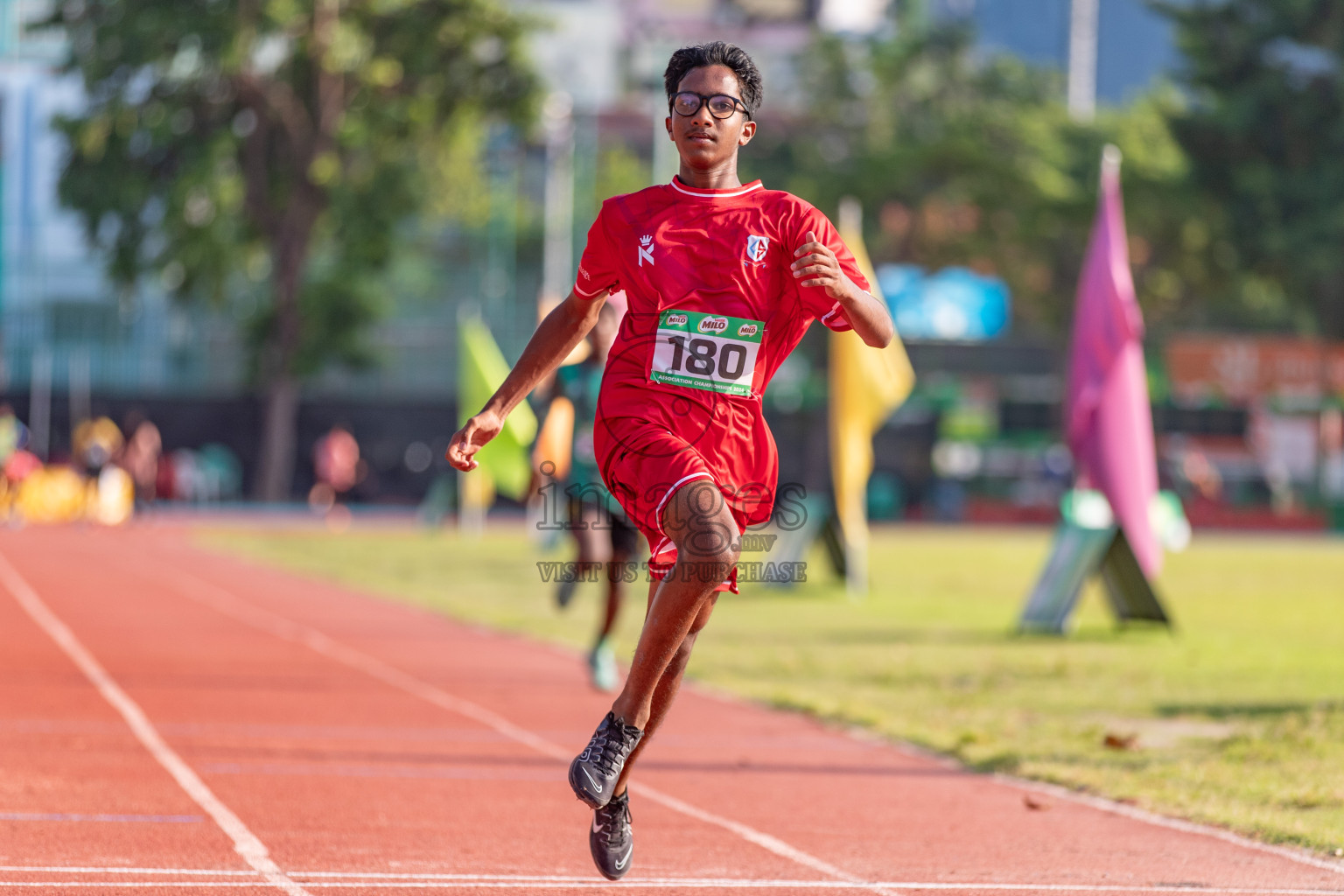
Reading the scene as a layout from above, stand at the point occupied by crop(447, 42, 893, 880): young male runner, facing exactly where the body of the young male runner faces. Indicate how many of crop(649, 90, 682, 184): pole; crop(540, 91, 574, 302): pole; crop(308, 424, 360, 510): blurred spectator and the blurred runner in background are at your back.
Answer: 4

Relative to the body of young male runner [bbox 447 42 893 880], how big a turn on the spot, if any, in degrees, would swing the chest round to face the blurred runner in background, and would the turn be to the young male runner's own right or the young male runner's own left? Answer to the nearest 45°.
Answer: approximately 180°

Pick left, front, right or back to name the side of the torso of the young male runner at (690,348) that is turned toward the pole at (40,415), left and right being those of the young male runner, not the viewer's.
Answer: back

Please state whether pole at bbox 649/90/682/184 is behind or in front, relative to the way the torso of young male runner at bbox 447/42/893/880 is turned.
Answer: behind

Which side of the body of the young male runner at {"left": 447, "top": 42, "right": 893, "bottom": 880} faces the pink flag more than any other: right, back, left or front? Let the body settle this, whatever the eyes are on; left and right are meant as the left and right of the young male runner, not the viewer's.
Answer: back

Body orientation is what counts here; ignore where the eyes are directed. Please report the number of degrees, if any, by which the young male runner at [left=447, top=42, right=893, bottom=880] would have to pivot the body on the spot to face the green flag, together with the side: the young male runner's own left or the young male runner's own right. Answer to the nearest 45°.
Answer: approximately 180°

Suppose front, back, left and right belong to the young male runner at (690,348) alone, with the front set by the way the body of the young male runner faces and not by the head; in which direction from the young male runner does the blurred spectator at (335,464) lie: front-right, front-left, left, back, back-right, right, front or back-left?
back

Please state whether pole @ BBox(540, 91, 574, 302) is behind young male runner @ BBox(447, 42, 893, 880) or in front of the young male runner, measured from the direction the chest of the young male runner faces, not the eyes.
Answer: behind

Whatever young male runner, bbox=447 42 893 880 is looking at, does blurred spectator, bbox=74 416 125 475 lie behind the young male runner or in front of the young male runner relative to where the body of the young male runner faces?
behind

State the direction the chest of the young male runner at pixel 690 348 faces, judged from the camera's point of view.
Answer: toward the camera

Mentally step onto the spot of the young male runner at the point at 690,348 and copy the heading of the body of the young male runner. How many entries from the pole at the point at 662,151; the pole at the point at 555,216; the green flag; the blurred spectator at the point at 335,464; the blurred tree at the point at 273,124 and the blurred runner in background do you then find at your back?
6

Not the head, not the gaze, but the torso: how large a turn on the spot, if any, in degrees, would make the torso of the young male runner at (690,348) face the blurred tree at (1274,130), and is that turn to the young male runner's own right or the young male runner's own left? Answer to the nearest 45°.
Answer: approximately 180°

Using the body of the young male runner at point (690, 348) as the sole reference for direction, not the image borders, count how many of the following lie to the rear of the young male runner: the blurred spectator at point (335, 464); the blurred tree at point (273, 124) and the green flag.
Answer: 3

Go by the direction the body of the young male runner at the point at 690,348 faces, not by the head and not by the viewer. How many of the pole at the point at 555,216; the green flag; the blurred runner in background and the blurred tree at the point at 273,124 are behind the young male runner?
4

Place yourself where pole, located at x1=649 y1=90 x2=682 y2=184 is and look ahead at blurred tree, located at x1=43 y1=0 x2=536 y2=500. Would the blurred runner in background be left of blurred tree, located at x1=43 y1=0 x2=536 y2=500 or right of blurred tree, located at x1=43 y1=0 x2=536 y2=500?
left

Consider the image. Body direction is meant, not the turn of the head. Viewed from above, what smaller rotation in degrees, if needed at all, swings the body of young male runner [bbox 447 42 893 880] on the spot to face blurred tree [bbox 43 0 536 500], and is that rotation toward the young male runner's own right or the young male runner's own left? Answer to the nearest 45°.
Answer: approximately 180°

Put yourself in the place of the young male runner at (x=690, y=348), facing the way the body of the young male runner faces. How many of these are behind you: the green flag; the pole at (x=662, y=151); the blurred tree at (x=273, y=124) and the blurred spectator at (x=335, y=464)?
4
